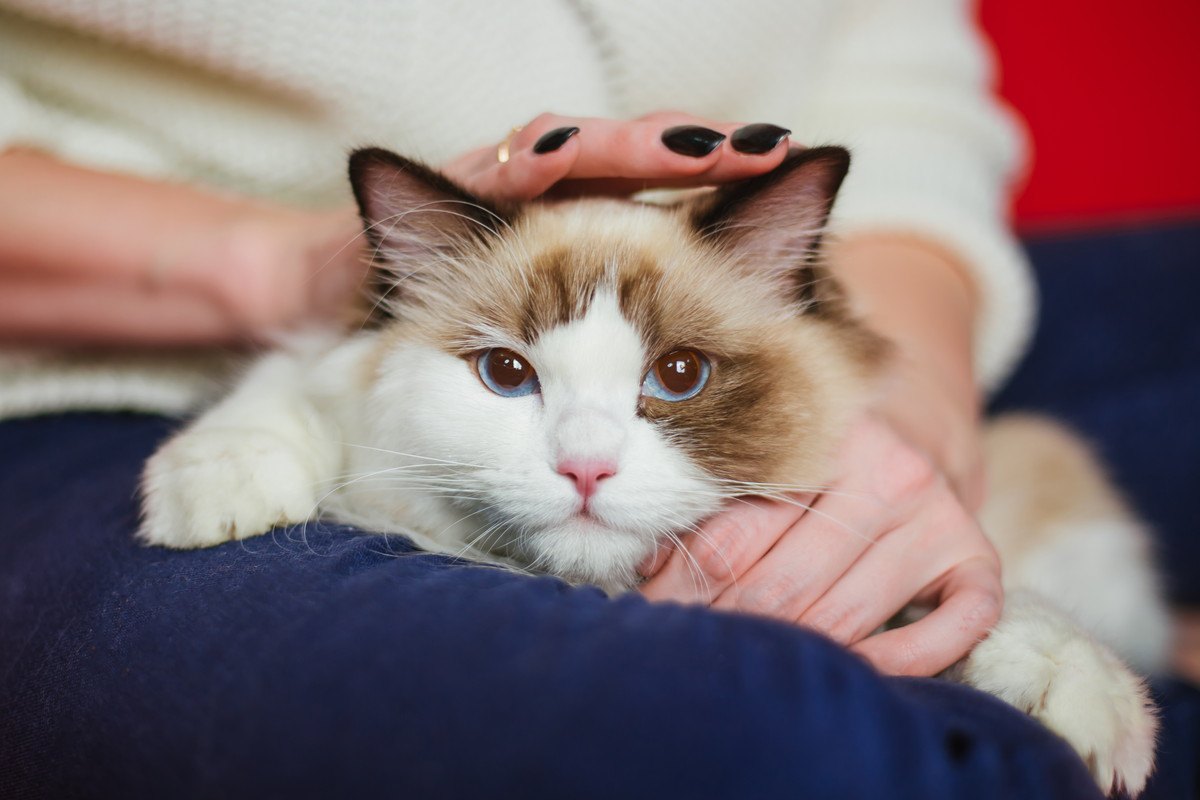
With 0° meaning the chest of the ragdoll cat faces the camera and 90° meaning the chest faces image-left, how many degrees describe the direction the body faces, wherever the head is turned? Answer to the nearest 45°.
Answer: approximately 45°
